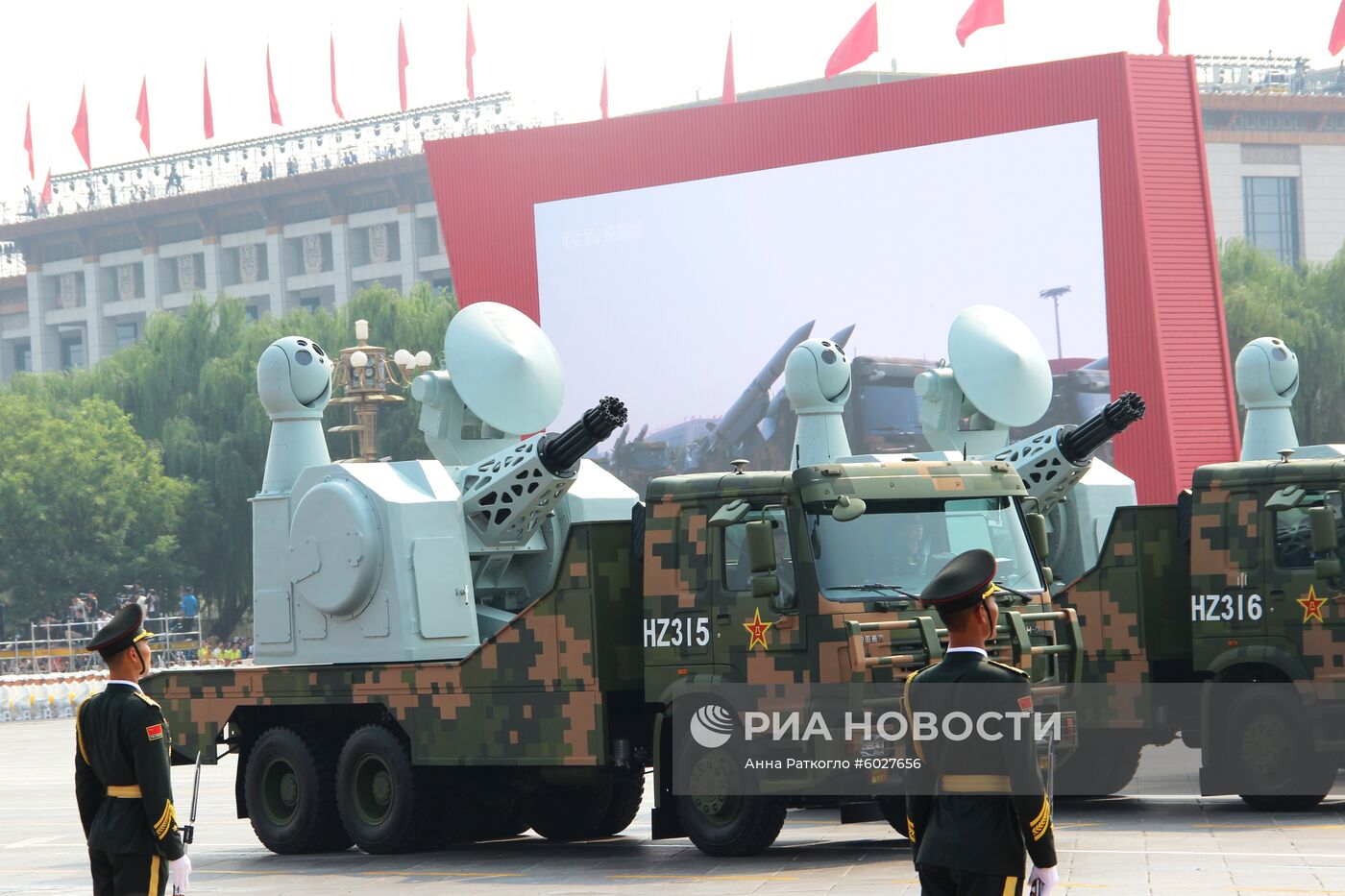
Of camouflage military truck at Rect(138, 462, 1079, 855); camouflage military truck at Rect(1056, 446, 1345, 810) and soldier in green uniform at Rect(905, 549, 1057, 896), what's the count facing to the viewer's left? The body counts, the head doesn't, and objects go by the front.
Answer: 0

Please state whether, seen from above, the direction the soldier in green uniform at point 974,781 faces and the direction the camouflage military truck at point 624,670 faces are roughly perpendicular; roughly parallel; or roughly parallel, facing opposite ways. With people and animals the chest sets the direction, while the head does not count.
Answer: roughly perpendicular

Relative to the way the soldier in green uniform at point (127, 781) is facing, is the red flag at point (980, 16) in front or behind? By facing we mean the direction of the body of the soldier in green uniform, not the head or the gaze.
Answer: in front

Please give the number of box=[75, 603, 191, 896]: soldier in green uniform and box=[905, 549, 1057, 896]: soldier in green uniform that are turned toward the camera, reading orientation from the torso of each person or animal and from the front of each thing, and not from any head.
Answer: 0

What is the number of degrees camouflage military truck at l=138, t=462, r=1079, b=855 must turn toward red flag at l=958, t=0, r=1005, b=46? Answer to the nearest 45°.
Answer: approximately 135° to its left

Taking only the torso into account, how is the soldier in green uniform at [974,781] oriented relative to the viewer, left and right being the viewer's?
facing away from the viewer and to the right of the viewer

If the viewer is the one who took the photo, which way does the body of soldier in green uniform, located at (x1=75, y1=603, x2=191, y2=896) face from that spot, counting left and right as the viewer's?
facing away from the viewer and to the right of the viewer

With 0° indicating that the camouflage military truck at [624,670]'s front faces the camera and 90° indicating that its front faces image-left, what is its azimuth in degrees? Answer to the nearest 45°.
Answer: approximately 315°

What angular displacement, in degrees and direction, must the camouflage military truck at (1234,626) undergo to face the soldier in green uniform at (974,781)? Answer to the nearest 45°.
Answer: approximately 45° to its right

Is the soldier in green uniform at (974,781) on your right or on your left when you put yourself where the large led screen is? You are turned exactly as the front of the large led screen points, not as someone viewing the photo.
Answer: on your left

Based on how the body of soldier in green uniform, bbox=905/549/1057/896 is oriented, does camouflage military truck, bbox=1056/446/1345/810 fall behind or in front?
in front

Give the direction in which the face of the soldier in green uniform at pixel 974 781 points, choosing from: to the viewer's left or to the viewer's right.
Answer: to the viewer's right

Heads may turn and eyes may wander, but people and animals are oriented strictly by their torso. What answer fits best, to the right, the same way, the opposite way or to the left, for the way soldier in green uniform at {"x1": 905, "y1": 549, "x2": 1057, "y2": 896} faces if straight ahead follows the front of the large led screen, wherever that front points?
the opposite way

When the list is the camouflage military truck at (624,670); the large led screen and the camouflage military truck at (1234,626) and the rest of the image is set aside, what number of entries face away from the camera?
0

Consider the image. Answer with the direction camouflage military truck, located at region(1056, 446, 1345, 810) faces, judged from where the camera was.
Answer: facing the viewer and to the right of the viewer
